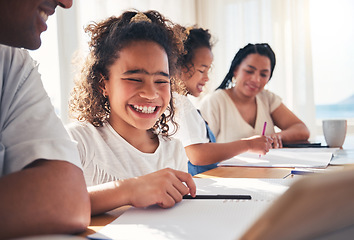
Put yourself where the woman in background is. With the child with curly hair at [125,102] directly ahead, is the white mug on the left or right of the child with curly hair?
left

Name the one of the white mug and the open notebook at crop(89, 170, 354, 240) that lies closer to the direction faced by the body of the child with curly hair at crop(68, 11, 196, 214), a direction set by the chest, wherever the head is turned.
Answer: the open notebook

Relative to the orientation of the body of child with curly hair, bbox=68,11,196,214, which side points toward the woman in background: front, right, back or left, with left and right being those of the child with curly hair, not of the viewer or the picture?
left

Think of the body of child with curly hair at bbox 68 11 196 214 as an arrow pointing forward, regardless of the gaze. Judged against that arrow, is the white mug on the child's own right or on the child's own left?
on the child's own left

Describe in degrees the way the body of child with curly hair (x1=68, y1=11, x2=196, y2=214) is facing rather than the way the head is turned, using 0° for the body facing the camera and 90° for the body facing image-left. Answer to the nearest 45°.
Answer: approximately 315°

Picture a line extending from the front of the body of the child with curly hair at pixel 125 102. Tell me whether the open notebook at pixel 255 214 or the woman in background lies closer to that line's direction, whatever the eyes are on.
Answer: the open notebook
